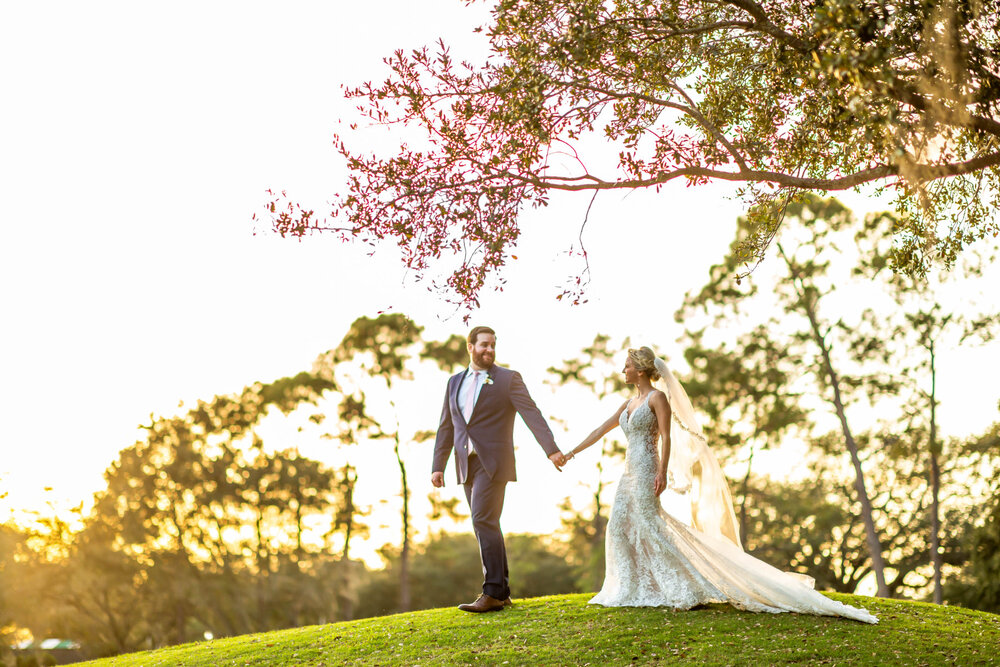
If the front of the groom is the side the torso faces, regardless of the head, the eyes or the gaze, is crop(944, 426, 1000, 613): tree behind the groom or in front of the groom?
behind

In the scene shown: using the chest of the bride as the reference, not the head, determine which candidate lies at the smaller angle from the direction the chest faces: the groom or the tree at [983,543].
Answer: the groom

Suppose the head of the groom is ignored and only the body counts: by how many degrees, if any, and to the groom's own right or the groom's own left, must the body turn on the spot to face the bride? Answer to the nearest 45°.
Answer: approximately 135° to the groom's own left

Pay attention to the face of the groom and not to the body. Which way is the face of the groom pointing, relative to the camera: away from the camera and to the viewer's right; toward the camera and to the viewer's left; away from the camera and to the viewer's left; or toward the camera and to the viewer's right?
toward the camera and to the viewer's right

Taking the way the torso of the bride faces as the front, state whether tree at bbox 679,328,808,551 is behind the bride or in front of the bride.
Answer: behind

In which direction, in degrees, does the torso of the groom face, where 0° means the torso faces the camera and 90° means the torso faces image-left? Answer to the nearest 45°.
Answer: approximately 45°

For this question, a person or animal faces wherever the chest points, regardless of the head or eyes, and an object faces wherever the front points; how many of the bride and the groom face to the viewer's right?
0

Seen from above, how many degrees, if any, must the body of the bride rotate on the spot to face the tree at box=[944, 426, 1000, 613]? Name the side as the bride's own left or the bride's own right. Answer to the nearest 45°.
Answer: approximately 135° to the bride's own right

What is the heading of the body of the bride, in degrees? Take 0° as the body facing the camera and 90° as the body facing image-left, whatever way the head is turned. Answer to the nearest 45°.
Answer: approximately 45°

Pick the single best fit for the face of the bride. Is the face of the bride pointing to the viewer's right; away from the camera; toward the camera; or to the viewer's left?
to the viewer's left
